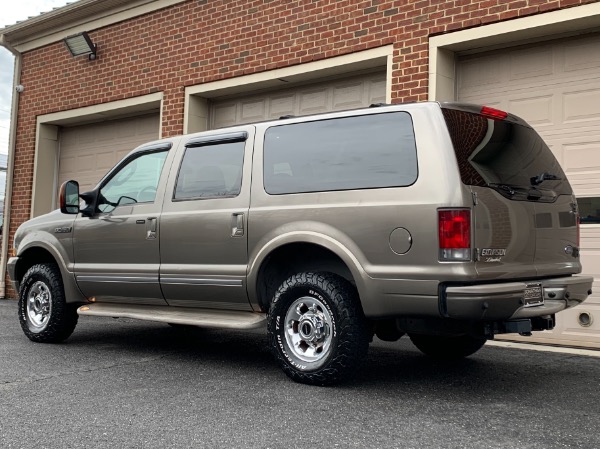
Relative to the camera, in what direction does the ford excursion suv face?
facing away from the viewer and to the left of the viewer

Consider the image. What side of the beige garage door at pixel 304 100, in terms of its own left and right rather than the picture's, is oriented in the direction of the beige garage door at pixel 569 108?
left

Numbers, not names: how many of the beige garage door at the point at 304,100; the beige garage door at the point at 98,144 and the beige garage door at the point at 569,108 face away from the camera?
0

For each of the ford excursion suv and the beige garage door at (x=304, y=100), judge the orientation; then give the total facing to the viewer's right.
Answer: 0

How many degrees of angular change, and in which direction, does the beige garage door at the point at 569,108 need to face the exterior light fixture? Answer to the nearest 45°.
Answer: approximately 45° to its right

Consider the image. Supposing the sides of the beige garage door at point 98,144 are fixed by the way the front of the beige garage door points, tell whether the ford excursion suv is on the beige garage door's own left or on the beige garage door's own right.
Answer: on the beige garage door's own left

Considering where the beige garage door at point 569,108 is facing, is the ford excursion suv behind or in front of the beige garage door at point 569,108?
in front

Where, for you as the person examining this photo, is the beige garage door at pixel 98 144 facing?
facing the viewer and to the left of the viewer

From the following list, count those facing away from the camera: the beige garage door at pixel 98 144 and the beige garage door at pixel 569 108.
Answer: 0

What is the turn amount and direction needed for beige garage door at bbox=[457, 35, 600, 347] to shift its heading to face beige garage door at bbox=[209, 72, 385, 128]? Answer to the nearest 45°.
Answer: approximately 45° to its right

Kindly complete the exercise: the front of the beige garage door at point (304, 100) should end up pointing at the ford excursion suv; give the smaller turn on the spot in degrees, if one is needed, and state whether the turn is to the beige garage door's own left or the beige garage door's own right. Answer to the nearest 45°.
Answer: approximately 45° to the beige garage door's own left

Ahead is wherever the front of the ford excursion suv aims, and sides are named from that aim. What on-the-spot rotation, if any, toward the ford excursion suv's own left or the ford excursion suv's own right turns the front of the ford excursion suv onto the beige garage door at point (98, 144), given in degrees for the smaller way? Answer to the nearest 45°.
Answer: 0° — it already faces it

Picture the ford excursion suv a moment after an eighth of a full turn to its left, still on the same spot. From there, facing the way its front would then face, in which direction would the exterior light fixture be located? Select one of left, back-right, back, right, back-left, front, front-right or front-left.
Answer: front-right

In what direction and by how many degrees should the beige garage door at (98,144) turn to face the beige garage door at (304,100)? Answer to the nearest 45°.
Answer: approximately 90° to its left
